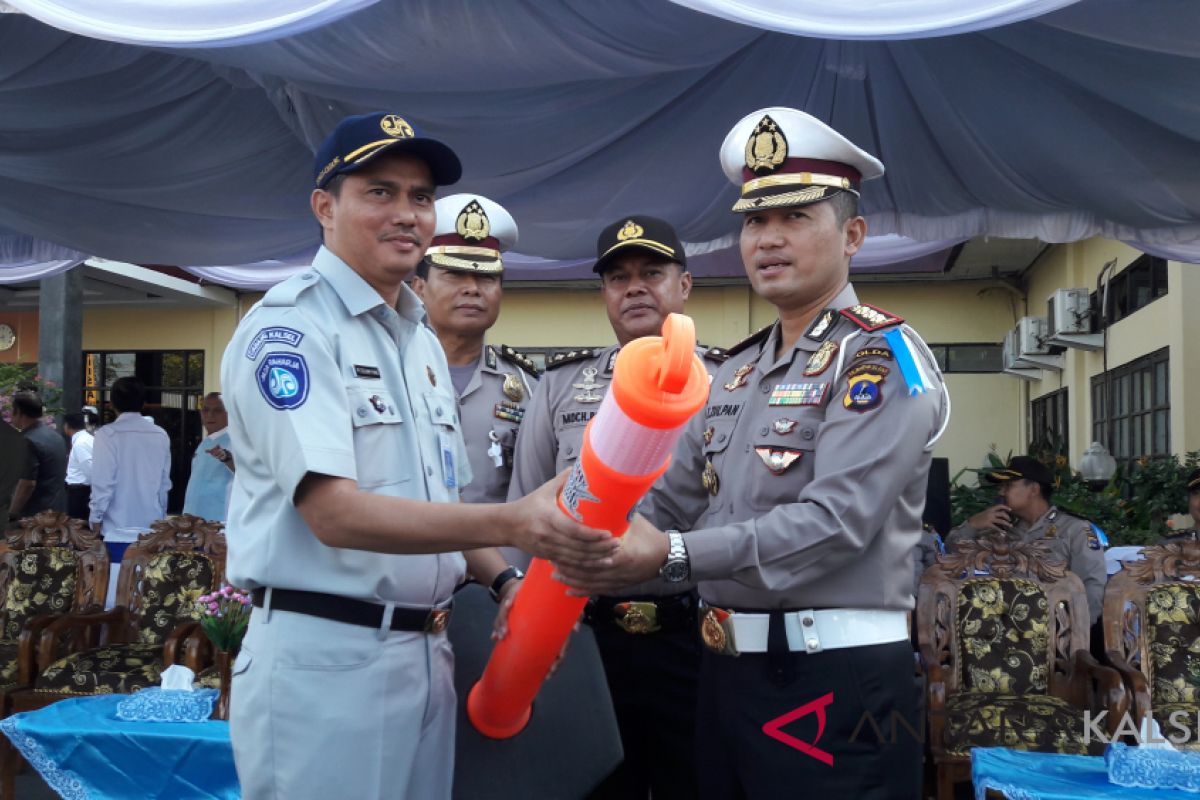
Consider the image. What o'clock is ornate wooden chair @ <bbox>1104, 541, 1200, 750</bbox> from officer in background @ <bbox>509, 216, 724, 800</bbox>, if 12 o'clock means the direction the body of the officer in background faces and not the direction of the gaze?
The ornate wooden chair is roughly at 8 o'clock from the officer in background.

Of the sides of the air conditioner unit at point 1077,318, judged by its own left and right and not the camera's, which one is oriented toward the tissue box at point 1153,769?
left

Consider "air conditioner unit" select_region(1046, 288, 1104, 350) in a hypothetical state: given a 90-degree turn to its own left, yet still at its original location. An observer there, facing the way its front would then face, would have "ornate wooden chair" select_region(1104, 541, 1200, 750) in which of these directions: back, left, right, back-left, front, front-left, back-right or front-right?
front

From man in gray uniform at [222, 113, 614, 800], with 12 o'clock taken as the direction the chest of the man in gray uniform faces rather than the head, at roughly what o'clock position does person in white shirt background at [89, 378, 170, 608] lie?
The person in white shirt background is roughly at 7 o'clock from the man in gray uniform.

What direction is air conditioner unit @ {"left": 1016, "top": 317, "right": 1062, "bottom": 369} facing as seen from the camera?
to the viewer's left

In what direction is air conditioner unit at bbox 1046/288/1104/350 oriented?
to the viewer's left

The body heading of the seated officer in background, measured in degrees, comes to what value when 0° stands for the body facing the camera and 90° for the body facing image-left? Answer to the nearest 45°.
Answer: approximately 45°

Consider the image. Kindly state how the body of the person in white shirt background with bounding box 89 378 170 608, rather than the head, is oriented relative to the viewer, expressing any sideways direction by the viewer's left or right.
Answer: facing away from the viewer

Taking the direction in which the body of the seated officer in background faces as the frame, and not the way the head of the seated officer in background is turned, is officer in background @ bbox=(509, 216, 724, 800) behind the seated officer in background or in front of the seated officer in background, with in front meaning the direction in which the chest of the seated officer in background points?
in front

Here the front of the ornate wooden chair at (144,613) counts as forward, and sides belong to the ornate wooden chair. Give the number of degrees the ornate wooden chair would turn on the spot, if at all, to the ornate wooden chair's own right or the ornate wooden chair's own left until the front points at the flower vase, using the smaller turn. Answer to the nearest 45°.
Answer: approximately 45° to the ornate wooden chair's own left

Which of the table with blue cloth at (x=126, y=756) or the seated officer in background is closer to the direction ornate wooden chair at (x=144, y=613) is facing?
the table with blue cloth

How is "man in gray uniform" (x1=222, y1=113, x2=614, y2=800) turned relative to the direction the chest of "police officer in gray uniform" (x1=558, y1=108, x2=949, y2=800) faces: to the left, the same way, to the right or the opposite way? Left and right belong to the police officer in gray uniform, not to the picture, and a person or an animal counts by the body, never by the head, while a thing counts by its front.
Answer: to the left

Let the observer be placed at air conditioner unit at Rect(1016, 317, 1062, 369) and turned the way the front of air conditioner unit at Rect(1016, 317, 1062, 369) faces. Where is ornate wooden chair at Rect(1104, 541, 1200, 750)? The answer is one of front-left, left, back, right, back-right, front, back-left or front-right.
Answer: left

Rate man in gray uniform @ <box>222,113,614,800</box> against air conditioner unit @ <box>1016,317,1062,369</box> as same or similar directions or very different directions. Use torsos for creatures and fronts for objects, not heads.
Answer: very different directions

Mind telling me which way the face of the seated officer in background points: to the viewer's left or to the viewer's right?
to the viewer's left

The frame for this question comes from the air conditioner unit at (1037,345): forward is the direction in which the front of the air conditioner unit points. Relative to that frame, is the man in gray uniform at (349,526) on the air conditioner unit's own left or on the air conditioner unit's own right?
on the air conditioner unit's own left

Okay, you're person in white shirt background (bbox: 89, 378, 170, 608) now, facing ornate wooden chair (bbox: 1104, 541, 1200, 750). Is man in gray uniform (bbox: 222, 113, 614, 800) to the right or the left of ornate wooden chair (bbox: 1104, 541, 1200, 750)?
right
